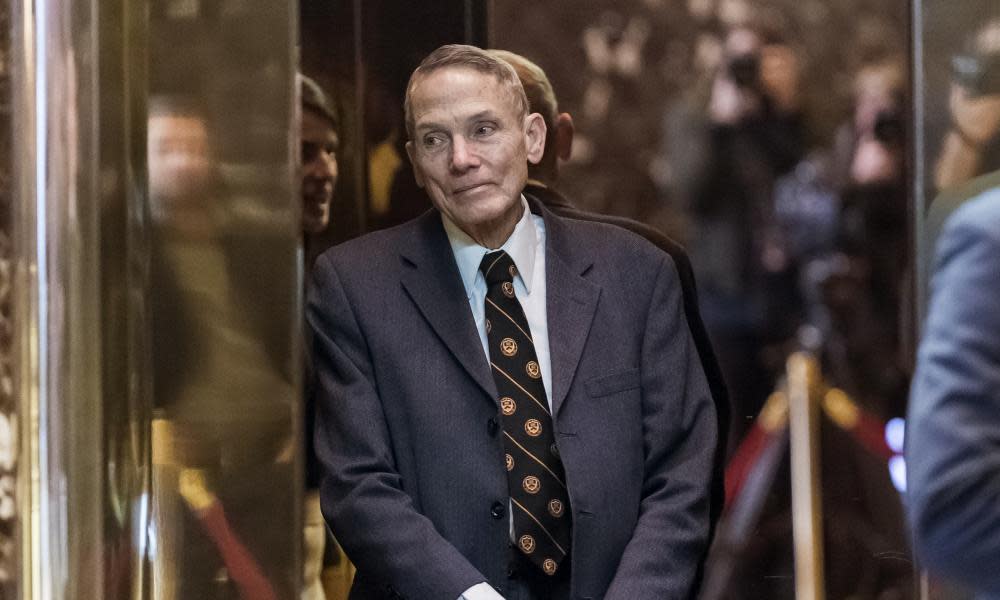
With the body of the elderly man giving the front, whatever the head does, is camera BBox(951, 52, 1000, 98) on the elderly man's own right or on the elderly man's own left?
on the elderly man's own left

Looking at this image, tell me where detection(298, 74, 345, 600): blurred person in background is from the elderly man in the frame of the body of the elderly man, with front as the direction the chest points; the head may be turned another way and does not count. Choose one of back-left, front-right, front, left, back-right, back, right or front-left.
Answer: back-right

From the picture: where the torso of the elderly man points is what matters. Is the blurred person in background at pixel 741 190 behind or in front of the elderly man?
behind

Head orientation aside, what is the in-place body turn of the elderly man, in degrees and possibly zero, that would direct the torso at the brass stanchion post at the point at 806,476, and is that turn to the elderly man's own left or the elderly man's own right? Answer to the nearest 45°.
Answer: approximately 135° to the elderly man's own left

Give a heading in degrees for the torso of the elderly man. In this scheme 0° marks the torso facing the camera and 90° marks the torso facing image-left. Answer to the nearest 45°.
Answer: approximately 0°

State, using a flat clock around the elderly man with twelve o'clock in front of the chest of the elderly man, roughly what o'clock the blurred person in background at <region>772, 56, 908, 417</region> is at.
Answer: The blurred person in background is roughly at 8 o'clock from the elderly man.

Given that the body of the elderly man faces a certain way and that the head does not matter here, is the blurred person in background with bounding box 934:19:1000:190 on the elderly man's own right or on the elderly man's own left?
on the elderly man's own left
